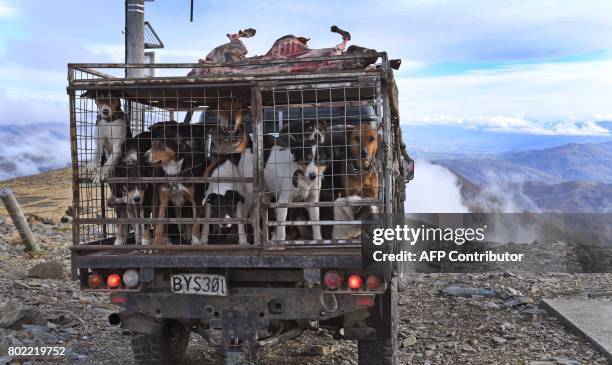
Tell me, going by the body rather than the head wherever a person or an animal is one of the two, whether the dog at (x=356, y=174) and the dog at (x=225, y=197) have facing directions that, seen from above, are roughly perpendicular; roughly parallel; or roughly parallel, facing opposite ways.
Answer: roughly parallel

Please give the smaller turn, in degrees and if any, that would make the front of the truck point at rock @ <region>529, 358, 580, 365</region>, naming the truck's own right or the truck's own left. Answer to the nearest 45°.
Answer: approximately 90° to the truck's own right

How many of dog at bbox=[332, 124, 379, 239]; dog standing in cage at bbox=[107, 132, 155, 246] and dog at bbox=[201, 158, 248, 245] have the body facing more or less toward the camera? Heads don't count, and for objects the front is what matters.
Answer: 3

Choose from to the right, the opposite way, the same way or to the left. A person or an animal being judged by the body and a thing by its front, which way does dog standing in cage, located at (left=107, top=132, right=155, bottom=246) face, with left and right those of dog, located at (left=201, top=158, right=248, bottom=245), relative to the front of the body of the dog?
the same way

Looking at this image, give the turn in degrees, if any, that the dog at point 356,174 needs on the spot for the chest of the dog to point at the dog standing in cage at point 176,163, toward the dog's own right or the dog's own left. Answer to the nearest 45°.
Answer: approximately 90° to the dog's own right

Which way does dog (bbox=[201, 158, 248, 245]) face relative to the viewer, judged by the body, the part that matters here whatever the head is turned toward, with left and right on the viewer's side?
facing the viewer

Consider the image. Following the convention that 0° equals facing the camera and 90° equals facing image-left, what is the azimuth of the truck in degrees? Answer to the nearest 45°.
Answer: approximately 180°

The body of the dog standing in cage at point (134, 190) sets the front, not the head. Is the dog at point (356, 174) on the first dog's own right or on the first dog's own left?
on the first dog's own left

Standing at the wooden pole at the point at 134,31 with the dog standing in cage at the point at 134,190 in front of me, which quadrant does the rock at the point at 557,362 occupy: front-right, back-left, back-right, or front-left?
front-left

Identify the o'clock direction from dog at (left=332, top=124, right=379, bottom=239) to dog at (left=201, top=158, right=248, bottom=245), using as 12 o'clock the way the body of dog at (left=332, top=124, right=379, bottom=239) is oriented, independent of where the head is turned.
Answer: dog at (left=201, top=158, right=248, bottom=245) is roughly at 3 o'clock from dog at (left=332, top=124, right=379, bottom=239).
